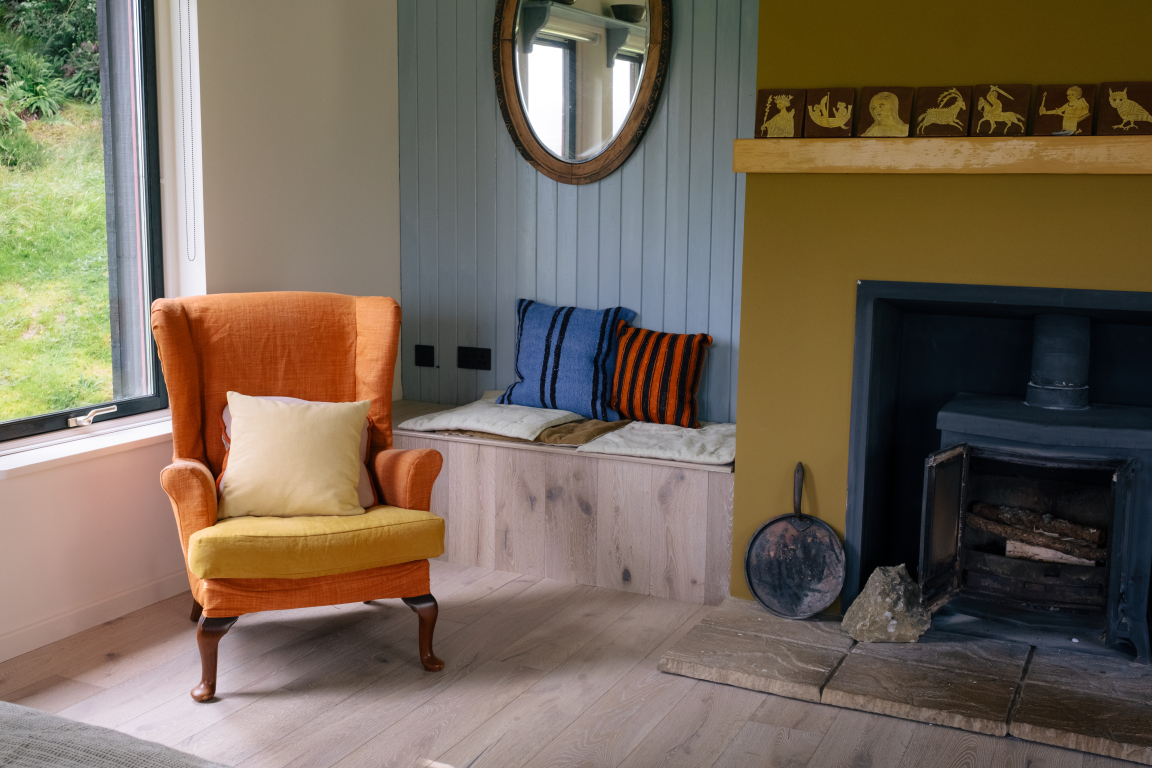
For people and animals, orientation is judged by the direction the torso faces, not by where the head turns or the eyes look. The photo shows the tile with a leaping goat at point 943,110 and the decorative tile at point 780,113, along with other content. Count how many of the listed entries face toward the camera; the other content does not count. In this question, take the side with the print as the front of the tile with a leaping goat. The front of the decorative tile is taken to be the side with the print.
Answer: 2
